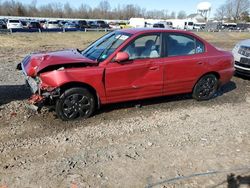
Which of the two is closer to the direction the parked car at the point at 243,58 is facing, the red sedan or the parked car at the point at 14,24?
the red sedan

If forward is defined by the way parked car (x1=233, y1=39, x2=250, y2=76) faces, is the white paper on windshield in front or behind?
in front

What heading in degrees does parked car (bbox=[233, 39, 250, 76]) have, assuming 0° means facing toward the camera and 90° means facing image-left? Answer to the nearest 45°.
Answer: approximately 45°

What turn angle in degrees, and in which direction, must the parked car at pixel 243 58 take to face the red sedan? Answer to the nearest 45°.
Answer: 0° — it already faces it

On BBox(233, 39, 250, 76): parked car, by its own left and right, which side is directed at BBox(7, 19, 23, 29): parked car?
right
